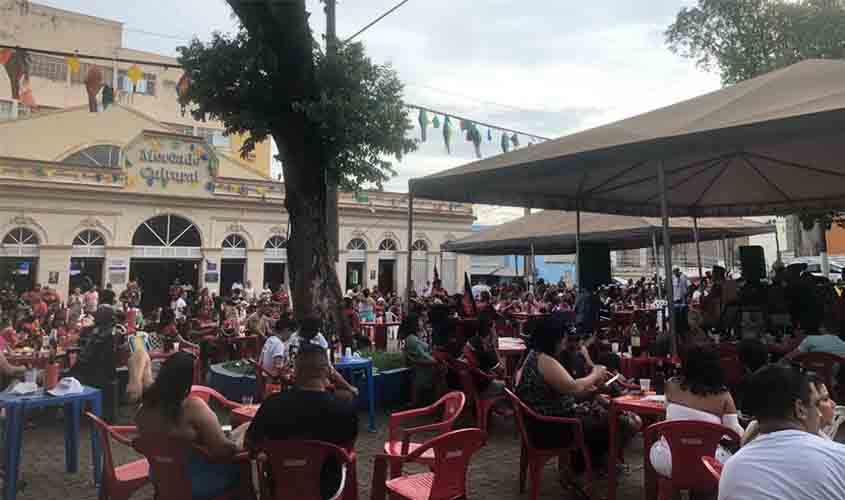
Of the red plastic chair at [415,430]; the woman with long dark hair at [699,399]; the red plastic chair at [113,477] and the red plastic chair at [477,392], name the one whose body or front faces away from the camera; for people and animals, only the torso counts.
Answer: the woman with long dark hair

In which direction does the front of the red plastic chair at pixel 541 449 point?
to the viewer's right

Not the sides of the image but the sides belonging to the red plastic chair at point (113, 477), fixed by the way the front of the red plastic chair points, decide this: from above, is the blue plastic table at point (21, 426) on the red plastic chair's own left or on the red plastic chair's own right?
on the red plastic chair's own left

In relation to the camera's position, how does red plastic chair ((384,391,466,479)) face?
facing the viewer and to the left of the viewer

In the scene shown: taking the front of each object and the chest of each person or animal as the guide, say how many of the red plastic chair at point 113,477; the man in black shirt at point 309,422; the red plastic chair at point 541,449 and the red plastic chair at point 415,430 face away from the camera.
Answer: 1

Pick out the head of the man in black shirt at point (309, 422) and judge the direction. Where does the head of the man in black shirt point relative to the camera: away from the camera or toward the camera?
away from the camera

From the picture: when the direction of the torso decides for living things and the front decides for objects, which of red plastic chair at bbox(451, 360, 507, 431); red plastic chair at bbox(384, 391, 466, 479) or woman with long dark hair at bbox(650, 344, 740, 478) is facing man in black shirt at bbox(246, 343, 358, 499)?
red plastic chair at bbox(384, 391, 466, 479)

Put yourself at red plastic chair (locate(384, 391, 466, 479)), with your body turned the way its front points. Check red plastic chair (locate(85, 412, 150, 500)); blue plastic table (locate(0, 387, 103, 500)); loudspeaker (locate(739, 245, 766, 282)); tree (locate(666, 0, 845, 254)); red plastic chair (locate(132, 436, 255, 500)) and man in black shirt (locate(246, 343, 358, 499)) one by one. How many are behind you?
2

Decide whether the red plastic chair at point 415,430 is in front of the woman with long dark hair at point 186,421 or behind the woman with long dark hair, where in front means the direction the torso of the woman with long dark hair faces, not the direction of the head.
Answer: in front

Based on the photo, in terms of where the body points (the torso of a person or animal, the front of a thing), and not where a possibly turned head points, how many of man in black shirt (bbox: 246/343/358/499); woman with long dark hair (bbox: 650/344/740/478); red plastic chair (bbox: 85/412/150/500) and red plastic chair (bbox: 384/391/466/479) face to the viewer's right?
1

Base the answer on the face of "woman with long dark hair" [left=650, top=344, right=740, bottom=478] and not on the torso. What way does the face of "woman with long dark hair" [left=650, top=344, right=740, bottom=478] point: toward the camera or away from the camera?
away from the camera

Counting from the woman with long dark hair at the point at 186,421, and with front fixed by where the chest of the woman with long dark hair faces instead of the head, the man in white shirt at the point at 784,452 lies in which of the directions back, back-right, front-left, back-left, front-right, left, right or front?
right

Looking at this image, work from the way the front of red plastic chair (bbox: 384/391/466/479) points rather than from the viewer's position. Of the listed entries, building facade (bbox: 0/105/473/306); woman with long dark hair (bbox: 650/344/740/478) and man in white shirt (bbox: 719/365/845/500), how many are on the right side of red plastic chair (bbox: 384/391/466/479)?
1

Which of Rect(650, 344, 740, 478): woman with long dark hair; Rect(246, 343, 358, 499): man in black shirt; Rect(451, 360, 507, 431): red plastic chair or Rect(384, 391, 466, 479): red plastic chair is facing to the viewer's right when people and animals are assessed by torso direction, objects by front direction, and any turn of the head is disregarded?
Rect(451, 360, 507, 431): red plastic chair

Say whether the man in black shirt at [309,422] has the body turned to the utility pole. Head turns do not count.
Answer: yes

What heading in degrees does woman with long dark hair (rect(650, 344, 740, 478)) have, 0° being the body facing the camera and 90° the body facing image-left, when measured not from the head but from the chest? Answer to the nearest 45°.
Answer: approximately 180°

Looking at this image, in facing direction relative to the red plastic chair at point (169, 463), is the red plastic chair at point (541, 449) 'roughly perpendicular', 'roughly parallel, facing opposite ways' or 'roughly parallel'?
roughly perpendicular

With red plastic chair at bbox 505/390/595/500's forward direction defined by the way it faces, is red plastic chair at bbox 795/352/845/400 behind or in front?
in front

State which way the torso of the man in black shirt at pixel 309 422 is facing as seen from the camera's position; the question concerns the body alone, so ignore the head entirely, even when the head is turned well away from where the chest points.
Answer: away from the camera
